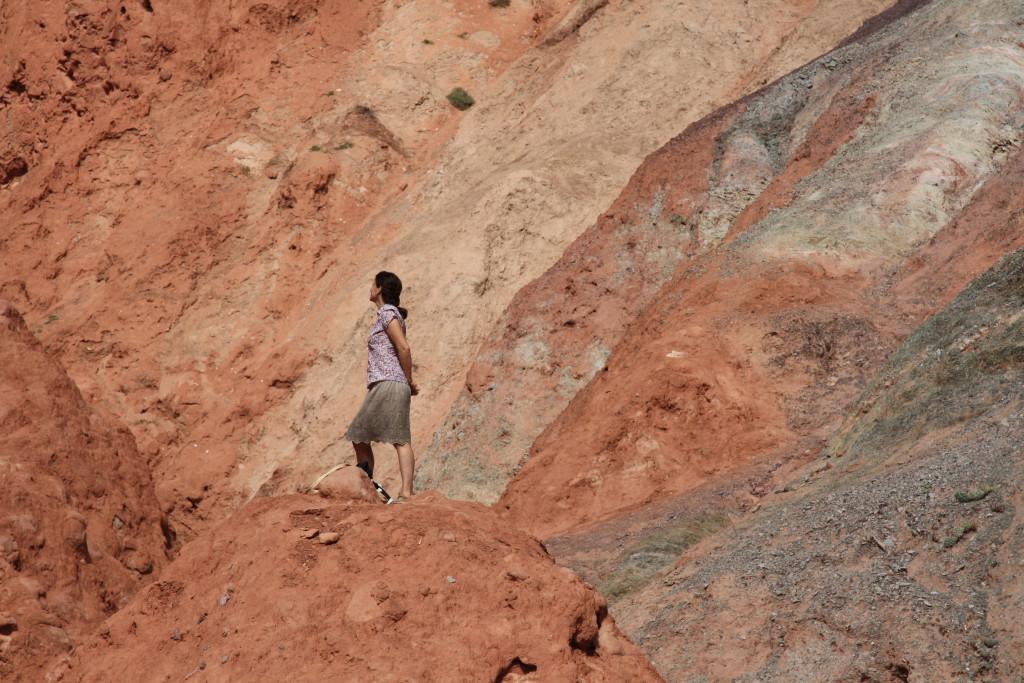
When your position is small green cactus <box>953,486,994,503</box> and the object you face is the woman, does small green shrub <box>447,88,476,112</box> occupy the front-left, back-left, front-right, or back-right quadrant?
front-right

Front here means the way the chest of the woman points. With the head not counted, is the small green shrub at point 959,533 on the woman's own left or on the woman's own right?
on the woman's own right

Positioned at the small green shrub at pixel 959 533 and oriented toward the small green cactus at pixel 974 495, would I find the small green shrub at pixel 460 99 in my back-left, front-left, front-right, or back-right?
front-left

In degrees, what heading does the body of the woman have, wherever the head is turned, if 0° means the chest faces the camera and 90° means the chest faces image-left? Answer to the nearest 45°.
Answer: approximately 90°

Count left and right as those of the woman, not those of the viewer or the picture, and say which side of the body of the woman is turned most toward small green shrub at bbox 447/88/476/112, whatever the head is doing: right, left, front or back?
right
